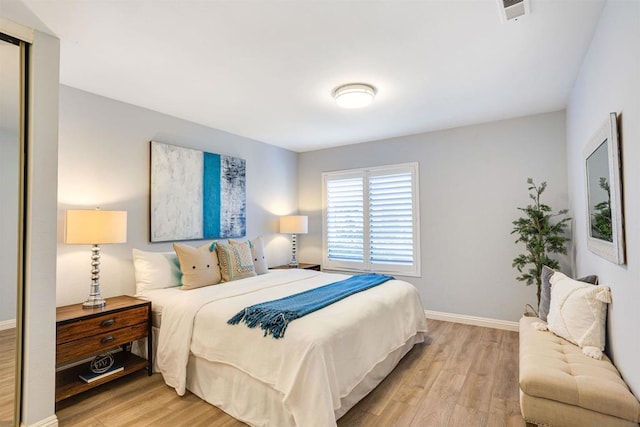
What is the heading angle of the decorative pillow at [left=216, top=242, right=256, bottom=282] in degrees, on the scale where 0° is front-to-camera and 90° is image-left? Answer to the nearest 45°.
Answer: approximately 315°

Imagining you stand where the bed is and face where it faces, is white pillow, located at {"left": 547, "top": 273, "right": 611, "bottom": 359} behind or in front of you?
in front

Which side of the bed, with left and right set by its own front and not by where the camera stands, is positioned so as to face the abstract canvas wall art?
back

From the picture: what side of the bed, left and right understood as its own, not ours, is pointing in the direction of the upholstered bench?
front

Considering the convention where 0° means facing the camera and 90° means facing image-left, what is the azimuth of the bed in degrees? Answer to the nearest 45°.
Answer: approximately 315°

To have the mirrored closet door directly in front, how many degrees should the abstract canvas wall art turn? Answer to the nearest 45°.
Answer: approximately 90° to its right

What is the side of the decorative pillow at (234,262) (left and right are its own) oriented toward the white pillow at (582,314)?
front

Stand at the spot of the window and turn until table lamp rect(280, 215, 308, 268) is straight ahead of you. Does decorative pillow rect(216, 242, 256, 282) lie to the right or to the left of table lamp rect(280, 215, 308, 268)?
left

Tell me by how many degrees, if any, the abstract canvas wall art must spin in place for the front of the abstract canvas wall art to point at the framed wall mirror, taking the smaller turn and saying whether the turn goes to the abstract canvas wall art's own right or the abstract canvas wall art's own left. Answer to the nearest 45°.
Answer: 0° — it already faces it

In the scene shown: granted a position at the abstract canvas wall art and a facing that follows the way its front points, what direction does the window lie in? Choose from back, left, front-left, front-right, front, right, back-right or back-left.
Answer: front-left
